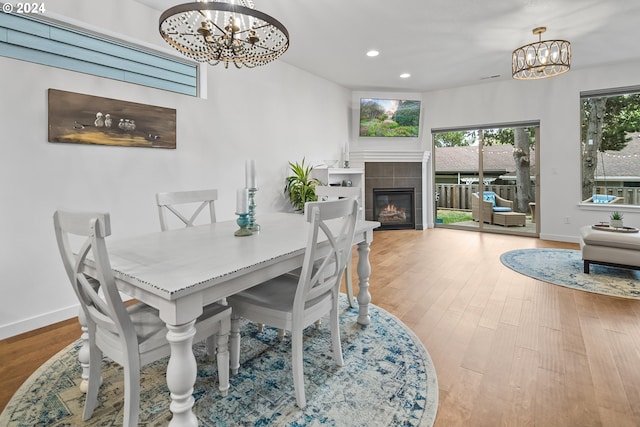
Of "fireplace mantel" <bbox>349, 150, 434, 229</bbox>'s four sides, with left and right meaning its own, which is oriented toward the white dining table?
front

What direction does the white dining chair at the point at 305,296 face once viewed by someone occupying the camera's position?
facing away from the viewer and to the left of the viewer

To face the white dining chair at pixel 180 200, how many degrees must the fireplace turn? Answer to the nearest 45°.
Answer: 0° — it already faces it

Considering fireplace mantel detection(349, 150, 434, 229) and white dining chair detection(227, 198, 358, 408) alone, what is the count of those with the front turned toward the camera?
1

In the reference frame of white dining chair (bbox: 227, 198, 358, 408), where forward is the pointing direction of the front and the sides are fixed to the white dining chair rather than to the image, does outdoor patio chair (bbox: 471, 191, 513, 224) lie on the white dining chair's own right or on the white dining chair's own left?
on the white dining chair's own right

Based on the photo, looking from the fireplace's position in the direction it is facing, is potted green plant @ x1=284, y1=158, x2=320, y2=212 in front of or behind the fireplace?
in front

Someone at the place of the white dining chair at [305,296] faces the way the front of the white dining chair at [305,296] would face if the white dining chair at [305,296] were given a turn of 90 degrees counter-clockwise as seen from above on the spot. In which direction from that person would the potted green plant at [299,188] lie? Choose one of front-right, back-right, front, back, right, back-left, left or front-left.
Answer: back-right

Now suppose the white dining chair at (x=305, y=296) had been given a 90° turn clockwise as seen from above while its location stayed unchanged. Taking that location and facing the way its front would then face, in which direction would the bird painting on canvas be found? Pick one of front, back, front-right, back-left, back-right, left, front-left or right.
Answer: left

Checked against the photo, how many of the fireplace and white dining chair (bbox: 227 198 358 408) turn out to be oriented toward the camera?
1

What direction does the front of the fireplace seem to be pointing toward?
toward the camera

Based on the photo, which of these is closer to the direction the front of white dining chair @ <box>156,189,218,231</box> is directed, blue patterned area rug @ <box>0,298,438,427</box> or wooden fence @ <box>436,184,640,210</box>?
the blue patterned area rug

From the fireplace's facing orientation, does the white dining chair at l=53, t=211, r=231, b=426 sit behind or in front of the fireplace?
in front

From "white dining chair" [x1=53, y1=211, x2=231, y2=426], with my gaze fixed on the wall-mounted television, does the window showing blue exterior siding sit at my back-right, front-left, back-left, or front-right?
front-left

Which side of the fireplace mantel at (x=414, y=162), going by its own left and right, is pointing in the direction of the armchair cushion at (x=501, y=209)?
left

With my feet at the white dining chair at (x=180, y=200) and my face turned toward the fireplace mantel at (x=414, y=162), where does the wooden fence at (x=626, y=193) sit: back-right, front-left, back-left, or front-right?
front-right
